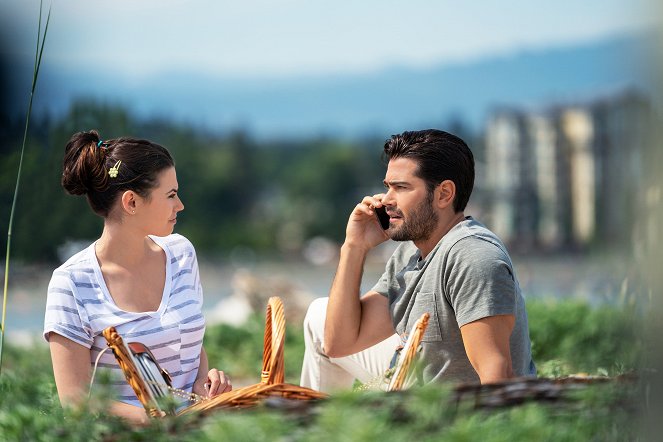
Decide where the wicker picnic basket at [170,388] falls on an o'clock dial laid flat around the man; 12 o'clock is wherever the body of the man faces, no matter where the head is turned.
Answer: The wicker picnic basket is roughly at 12 o'clock from the man.

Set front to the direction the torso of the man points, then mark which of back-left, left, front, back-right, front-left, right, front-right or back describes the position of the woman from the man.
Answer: front-right

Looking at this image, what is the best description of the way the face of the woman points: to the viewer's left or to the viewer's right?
to the viewer's right

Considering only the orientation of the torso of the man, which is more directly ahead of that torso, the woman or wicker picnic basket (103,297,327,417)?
the wicker picnic basket

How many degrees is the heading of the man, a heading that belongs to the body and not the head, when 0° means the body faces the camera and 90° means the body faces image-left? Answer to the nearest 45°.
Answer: approximately 45°

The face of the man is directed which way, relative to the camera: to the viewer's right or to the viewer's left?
to the viewer's left
